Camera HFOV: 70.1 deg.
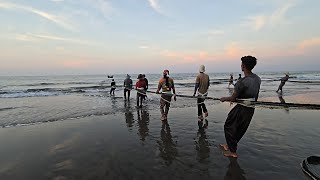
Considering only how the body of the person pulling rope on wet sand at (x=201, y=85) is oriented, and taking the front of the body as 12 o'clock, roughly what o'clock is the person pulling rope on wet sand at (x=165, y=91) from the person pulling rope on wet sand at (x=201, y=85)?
the person pulling rope on wet sand at (x=165, y=91) is roughly at 9 o'clock from the person pulling rope on wet sand at (x=201, y=85).

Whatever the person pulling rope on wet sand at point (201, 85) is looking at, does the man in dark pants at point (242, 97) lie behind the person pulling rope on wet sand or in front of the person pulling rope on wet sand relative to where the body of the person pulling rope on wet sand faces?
behind

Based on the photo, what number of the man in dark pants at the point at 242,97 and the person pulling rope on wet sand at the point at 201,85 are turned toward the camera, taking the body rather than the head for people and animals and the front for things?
0

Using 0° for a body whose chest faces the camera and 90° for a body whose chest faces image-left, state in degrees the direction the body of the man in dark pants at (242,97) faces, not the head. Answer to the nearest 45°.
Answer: approximately 135°

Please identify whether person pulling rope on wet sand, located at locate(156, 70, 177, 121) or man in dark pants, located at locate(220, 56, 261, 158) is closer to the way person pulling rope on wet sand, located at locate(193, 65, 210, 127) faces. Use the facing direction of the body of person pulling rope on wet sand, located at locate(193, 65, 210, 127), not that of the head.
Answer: the person pulling rope on wet sand, located at locate(156, 70, 177, 121)

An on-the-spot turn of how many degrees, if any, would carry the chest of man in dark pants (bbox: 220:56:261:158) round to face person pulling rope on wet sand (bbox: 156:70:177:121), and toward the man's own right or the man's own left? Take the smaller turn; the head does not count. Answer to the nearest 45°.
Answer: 0° — they already face them

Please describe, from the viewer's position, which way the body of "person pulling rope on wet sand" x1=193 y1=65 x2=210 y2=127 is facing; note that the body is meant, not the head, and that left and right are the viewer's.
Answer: facing away from the viewer and to the left of the viewer

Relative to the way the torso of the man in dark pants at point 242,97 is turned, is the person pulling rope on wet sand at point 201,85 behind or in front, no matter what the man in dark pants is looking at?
in front
